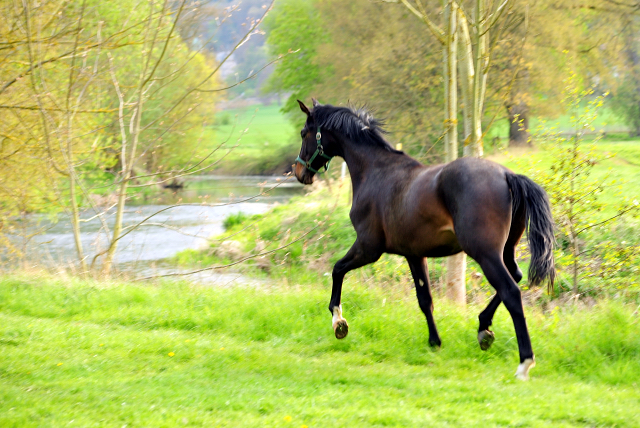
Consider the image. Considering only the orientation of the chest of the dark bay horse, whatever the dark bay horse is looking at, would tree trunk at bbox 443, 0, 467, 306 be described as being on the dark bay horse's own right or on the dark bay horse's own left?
on the dark bay horse's own right

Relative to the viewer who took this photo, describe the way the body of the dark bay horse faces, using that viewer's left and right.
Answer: facing away from the viewer and to the left of the viewer

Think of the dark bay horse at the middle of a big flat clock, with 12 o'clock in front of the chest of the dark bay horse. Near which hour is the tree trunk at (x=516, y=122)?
The tree trunk is roughly at 2 o'clock from the dark bay horse.
